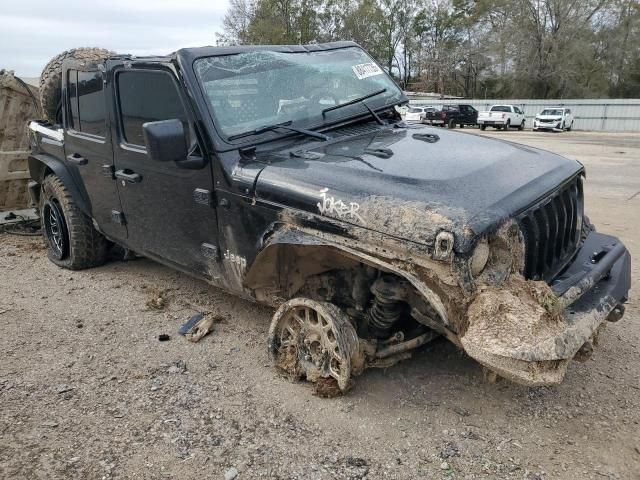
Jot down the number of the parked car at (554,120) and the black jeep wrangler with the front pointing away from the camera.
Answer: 0

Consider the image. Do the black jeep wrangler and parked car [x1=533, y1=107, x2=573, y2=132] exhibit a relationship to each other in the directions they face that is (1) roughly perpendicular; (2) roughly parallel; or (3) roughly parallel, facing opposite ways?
roughly perpendicular

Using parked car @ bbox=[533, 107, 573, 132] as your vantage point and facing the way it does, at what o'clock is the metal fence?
The metal fence is roughly at 6 o'clock from the parked car.

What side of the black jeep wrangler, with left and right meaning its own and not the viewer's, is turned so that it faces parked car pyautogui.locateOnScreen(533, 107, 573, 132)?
left

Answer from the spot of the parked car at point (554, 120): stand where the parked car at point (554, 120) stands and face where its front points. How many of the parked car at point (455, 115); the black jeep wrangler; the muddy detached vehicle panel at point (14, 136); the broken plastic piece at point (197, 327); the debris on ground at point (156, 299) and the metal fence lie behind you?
1

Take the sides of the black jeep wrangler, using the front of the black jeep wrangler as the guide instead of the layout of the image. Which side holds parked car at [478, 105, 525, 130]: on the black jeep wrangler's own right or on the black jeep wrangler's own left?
on the black jeep wrangler's own left

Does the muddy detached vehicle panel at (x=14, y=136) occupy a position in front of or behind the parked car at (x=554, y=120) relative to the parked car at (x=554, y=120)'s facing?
in front

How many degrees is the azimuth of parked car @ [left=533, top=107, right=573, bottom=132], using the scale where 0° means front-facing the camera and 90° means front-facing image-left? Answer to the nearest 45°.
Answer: approximately 45°

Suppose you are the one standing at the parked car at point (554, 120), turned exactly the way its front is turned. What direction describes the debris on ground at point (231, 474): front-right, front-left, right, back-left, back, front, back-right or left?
front-left

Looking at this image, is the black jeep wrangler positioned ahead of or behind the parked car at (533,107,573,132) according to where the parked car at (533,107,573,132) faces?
ahead

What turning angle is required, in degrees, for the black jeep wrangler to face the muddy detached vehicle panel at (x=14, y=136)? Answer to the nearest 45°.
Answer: approximately 180°

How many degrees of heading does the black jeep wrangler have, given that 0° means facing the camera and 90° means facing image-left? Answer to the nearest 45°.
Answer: approximately 315°

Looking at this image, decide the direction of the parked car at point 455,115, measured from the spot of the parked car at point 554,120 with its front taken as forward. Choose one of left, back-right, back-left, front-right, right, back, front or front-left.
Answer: front-right
